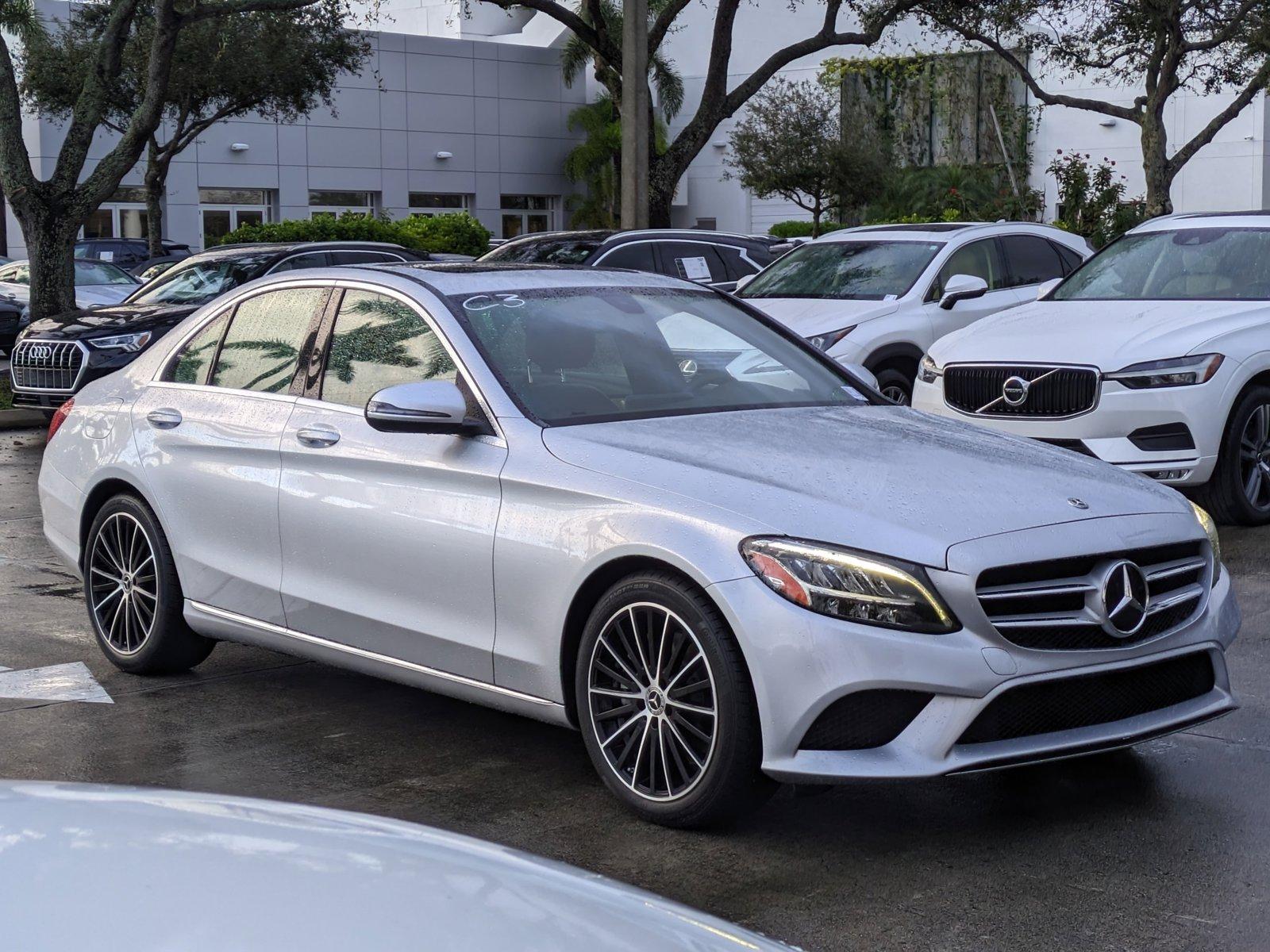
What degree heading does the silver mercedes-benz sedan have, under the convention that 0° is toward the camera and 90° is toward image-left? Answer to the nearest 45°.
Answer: approximately 315°

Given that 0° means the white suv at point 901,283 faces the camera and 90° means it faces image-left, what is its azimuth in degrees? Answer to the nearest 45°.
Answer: approximately 45°

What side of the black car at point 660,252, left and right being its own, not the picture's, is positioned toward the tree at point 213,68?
right

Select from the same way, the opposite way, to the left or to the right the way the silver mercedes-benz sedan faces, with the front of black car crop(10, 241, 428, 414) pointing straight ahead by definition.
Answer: to the left

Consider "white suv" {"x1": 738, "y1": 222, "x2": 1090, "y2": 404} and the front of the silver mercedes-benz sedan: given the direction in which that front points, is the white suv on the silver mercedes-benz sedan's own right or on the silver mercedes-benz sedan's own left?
on the silver mercedes-benz sedan's own left

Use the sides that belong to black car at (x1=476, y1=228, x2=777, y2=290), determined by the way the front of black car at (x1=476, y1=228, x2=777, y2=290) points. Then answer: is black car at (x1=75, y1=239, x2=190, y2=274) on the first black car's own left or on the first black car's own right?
on the first black car's own right

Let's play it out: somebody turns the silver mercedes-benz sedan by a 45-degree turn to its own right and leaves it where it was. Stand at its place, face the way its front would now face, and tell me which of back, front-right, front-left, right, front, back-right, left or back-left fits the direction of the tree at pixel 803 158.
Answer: back

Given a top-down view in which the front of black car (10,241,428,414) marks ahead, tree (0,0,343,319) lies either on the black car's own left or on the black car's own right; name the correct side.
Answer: on the black car's own right

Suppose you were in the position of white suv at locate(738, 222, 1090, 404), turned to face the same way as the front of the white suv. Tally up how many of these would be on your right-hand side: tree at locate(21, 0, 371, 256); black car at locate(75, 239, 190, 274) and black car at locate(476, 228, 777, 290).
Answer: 3

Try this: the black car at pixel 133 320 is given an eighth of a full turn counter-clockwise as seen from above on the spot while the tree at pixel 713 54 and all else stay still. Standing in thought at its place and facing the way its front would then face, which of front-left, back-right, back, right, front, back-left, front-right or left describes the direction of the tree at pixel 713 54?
back-left

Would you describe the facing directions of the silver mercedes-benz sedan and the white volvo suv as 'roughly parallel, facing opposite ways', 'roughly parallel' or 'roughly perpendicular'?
roughly perpendicular
